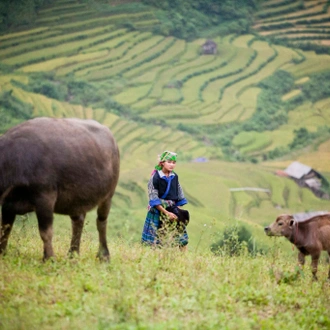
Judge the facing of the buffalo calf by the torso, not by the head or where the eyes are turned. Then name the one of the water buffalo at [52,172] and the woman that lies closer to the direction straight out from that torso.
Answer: the woman

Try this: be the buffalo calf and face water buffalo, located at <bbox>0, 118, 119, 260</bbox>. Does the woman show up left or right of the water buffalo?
right

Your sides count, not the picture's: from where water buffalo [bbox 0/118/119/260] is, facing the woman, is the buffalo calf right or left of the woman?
right

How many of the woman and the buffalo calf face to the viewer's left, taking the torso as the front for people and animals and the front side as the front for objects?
1

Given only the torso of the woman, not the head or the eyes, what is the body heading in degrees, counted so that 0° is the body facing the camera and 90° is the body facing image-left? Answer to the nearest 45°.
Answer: approximately 315°

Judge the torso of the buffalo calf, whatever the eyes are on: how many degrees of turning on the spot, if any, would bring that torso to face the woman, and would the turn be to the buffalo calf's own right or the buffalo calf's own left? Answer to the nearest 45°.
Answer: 0° — it already faces them

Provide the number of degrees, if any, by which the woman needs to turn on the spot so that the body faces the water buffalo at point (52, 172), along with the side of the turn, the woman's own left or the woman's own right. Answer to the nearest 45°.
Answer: approximately 90° to the woman's own right

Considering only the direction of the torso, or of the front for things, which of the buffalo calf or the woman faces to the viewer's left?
the buffalo calf

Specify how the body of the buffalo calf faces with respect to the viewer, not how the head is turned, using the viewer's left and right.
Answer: facing to the left of the viewer
